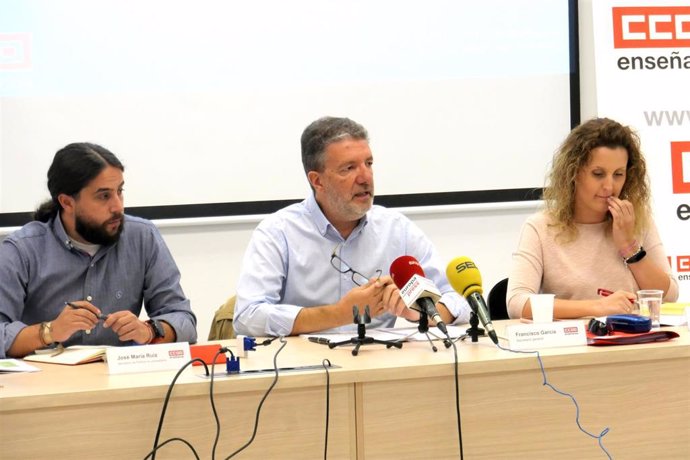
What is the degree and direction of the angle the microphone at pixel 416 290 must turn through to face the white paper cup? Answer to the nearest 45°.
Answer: approximately 90° to its right

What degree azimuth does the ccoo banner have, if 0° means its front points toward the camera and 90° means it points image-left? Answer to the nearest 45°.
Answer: approximately 0°

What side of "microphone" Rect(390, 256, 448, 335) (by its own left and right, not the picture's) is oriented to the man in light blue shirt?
front

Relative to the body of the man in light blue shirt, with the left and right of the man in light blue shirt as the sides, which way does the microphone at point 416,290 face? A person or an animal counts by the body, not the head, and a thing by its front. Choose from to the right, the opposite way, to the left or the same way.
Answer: the opposite way

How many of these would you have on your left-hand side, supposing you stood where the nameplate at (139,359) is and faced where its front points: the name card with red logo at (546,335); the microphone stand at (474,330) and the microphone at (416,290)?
3

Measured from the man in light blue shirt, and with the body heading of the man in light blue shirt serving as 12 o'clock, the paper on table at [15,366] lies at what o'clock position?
The paper on table is roughly at 3 o'clock from the man in light blue shirt.

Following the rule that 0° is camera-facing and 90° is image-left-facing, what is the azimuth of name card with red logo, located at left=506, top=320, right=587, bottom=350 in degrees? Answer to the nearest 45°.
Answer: approximately 0°

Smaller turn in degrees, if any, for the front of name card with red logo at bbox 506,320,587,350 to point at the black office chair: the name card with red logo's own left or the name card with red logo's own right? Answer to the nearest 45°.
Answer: approximately 180°

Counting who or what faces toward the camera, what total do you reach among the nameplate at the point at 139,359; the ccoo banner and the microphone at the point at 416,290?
2

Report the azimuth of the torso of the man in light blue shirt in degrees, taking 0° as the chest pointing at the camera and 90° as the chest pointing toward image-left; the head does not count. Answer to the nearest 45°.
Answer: approximately 315°

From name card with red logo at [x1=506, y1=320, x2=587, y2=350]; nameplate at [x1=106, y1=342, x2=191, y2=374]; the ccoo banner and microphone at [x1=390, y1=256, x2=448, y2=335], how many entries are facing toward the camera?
3
